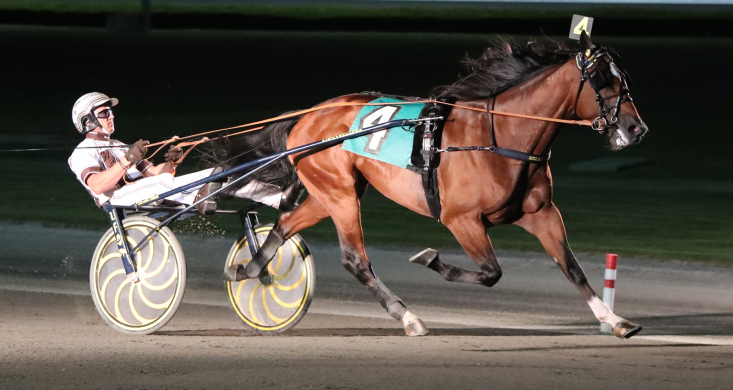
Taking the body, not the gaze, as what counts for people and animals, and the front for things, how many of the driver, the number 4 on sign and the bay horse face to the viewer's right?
2

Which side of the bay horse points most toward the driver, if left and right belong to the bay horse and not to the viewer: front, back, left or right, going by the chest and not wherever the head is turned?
back

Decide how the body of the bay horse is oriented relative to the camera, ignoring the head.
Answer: to the viewer's right

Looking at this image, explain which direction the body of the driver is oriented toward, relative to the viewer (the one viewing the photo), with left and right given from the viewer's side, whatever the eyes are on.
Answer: facing to the right of the viewer

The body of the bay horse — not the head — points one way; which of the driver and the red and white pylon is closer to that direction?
the red and white pylon

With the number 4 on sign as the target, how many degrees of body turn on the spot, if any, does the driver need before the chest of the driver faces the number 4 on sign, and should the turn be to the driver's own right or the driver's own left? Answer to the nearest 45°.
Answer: approximately 45° to the driver's own right

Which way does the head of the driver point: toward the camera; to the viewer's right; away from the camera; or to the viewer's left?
to the viewer's right

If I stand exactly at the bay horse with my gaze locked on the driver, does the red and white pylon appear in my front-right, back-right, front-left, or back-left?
back-right

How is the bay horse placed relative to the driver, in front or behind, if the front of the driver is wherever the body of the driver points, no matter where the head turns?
in front

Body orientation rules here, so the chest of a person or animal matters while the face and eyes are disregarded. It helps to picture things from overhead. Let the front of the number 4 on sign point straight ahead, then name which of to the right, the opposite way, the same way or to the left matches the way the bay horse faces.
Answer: to the left

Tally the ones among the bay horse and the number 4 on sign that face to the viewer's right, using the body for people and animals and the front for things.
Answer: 1

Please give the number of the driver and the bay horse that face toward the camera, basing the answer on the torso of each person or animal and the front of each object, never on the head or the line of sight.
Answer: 0
